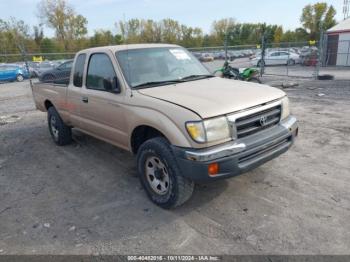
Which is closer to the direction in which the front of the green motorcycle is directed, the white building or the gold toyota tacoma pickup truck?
the gold toyota tacoma pickup truck

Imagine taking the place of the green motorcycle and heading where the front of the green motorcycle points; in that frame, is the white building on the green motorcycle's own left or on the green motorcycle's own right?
on the green motorcycle's own right

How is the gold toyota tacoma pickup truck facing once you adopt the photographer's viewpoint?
facing the viewer and to the right of the viewer

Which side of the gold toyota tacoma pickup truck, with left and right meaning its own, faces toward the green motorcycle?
left

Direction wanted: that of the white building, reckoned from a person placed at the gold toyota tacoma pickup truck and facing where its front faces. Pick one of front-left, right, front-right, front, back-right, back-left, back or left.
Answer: left

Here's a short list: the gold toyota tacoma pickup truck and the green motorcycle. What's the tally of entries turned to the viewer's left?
1

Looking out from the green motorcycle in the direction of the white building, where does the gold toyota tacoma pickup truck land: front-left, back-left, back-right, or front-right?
back-right

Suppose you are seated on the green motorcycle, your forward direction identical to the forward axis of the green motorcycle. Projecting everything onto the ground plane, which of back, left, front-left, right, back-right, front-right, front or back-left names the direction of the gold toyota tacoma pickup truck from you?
left

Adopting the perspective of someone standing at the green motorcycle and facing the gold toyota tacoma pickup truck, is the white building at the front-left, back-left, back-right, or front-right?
back-left

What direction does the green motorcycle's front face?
to the viewer's left
